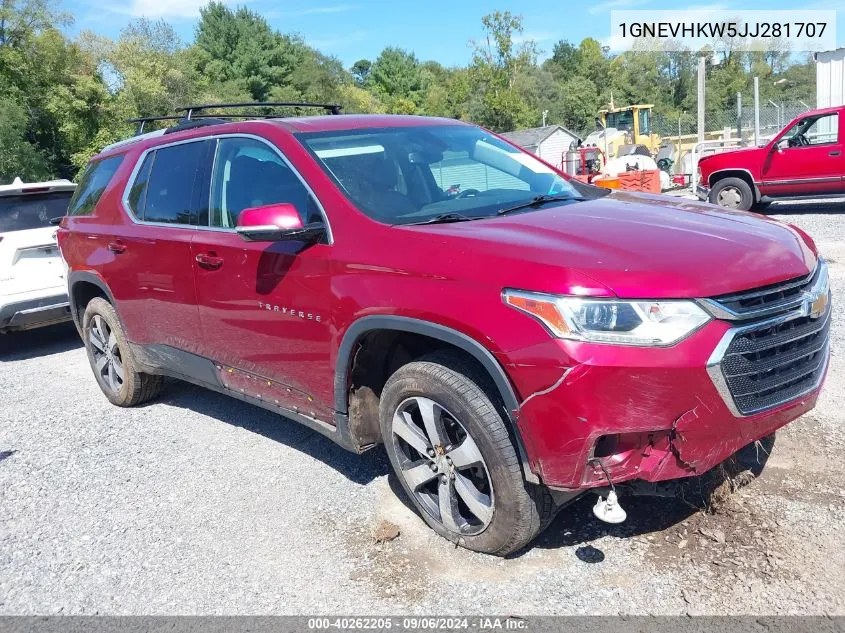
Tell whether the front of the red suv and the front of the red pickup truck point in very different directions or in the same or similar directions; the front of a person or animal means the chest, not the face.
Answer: very different directions

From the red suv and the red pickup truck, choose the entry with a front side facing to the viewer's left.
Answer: the red pickup truck

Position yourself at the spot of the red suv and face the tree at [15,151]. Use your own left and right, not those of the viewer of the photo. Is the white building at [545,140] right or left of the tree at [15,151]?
right

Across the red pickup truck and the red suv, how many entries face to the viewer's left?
1

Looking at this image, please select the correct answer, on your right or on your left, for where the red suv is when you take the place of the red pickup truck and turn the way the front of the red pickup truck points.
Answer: on your left

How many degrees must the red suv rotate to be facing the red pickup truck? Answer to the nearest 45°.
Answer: approximately 90° to its left

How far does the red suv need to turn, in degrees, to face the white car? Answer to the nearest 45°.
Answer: approximately 180°

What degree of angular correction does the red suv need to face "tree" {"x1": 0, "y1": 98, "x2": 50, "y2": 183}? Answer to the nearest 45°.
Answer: approximately 180°

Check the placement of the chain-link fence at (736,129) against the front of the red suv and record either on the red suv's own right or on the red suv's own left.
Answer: on the red suv's own left

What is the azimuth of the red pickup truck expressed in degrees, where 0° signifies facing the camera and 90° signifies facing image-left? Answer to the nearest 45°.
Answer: approximately 90°
